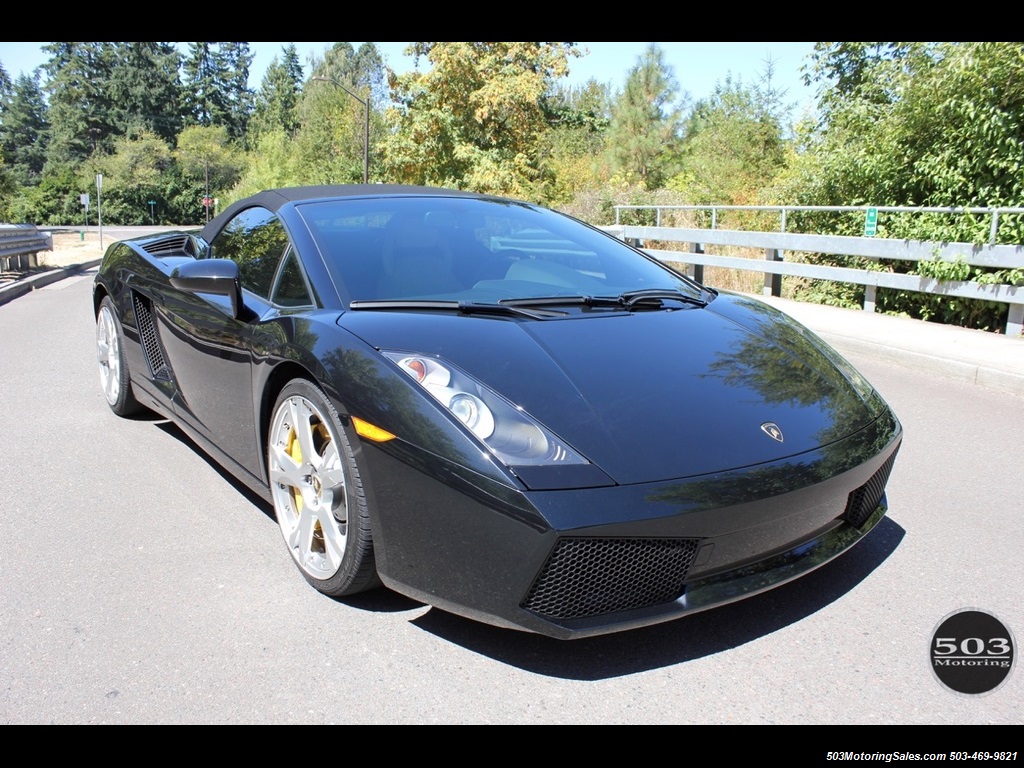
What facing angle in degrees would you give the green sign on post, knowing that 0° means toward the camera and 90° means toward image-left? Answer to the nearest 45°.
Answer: approximately 0°

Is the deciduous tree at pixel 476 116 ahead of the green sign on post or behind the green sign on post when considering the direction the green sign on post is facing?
behind

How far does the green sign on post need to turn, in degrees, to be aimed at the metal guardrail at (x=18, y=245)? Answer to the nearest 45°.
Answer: approximately 90° to its right

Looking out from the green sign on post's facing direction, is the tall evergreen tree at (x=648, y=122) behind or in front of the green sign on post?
behind
